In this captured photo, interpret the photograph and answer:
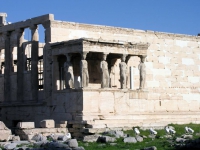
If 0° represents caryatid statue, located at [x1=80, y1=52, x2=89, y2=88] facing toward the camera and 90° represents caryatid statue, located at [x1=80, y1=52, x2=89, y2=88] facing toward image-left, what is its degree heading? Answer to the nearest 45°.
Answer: approximately 315°

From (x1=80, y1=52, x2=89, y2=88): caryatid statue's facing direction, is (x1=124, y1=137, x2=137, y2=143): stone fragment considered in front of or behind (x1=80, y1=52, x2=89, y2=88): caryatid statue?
in front

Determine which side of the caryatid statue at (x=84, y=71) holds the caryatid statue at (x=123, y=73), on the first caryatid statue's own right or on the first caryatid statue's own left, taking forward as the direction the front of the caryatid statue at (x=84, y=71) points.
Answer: on the first caryatid statue's own left

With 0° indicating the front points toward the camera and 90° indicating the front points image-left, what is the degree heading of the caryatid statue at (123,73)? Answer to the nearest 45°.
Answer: approximately 315°

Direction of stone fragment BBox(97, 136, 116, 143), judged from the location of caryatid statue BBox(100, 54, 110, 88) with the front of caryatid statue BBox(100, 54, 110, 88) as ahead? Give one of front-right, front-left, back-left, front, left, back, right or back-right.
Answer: front-right

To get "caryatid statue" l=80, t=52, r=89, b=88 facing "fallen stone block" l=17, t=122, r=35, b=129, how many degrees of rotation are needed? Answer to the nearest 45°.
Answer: approximately 90° to its right

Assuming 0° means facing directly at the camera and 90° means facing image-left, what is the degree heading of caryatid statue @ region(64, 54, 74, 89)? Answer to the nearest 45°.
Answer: approximately 315°

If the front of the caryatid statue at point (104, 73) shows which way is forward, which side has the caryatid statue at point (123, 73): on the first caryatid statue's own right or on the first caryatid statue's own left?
on the first caryatid statue's own left

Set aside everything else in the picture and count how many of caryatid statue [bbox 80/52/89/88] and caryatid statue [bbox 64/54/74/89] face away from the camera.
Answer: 0

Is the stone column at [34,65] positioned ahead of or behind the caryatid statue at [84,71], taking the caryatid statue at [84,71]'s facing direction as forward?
behind
